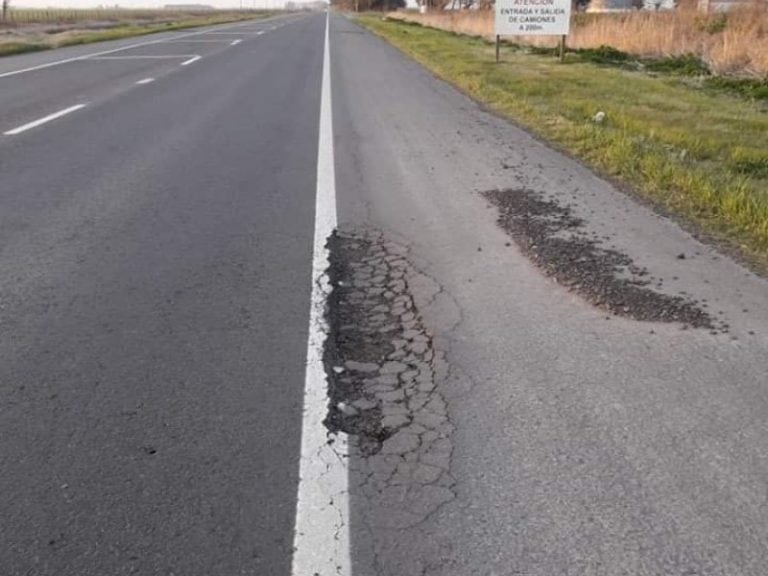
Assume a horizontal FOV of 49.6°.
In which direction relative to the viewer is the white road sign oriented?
toward the camera
